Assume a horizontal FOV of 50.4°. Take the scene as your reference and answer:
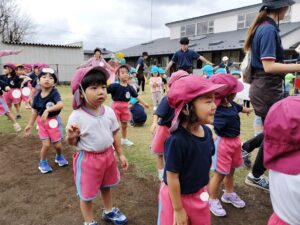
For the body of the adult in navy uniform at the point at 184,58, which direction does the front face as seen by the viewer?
toward the camera

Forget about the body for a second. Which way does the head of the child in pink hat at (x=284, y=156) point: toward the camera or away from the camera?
away from the camera

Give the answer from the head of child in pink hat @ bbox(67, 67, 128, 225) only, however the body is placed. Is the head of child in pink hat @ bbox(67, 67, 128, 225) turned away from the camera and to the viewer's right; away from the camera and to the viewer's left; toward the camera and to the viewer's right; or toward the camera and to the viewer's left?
toward the camera and to the viewer's right

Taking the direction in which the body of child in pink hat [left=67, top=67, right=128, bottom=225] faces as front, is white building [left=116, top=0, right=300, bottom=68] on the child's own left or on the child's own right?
on the child's own left

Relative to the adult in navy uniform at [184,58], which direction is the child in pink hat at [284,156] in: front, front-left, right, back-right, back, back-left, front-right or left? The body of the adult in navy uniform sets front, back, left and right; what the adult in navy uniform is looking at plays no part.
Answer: front

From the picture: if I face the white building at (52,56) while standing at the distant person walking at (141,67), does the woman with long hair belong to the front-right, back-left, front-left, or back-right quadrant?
back-left

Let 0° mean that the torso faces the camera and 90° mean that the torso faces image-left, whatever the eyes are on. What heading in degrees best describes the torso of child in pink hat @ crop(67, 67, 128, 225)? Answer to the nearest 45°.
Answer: approximately 315°
